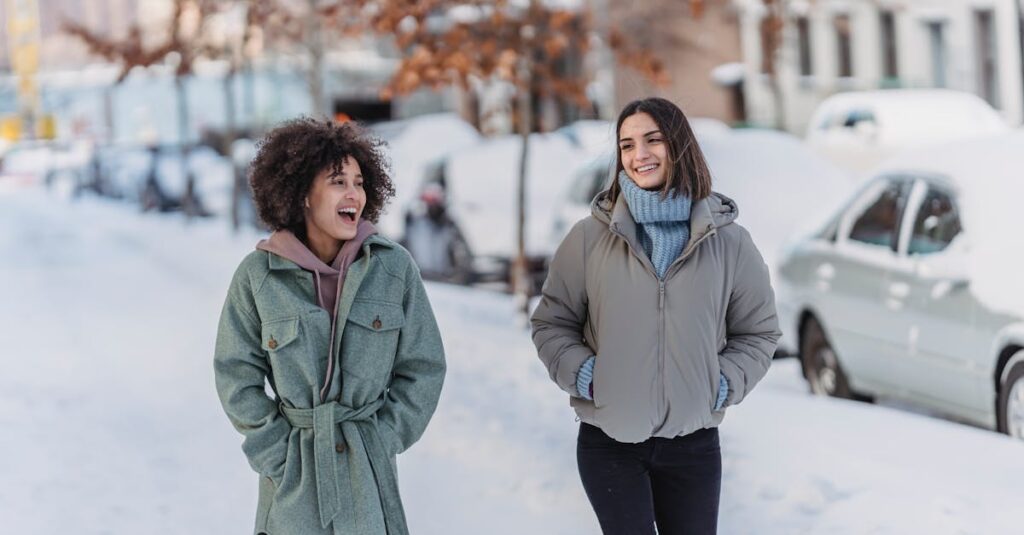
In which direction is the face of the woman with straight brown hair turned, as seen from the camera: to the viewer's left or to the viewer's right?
to the viewer's left

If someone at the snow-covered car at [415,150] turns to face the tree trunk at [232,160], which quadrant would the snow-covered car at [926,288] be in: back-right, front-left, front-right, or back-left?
back-left

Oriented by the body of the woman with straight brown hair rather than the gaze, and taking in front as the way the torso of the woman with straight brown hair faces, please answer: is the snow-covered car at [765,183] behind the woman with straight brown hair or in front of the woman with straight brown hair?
behind

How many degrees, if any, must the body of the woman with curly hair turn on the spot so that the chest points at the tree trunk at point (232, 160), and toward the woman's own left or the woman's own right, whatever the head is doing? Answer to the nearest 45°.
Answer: approximately 180°

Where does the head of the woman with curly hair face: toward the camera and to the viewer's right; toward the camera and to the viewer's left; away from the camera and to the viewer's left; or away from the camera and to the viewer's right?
toward the camera and to the viewer's right
